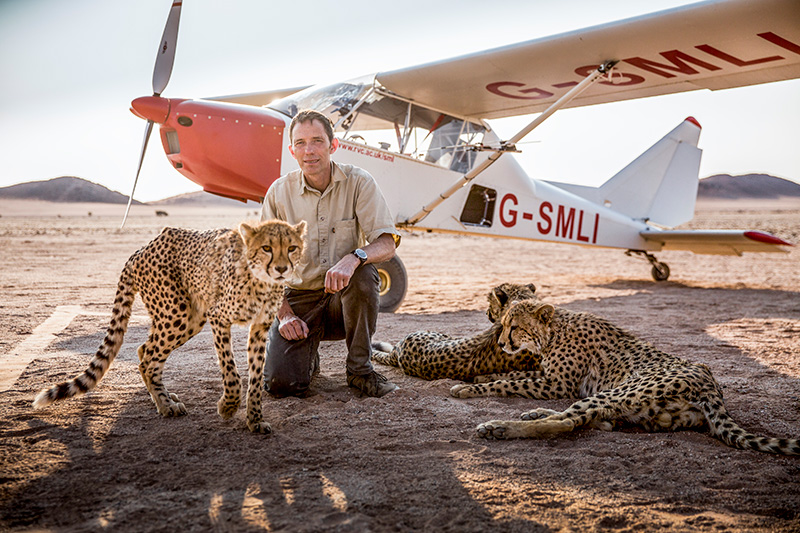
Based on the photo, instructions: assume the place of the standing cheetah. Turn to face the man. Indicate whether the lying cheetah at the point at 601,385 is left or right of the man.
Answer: right

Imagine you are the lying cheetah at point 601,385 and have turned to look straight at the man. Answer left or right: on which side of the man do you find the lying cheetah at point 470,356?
right

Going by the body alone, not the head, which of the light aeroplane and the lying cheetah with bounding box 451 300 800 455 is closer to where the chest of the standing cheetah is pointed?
the lying cheetah

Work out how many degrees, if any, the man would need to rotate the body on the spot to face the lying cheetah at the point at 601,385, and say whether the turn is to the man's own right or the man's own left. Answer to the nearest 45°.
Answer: approximately 45° to the man's own left

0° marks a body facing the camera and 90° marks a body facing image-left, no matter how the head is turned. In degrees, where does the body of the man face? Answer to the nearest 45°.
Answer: approximately 0°

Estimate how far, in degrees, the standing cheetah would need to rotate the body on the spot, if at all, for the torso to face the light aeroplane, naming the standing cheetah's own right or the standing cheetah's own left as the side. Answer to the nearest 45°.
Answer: approximately 90° to the standing cheetah's own left

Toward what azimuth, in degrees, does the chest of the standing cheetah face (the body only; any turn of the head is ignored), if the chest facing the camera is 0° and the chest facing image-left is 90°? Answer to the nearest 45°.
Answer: approximately 315°

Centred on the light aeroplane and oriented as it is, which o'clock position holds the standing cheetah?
The standing cheetah is roughly at 11 o'clock from the light aeroplane.

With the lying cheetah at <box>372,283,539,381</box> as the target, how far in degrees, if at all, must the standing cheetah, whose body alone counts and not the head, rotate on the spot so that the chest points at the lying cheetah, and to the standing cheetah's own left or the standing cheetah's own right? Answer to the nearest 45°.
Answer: approximately 45° to the standing cheetah's own left

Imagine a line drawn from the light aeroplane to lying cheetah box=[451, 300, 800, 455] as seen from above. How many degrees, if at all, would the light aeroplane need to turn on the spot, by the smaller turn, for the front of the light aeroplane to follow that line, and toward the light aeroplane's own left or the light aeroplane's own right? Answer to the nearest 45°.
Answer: approximately 45° to the light aeroplane's own left
